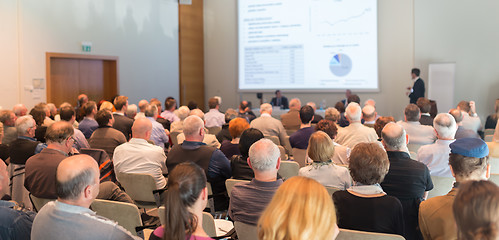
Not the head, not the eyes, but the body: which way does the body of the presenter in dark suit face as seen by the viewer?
to the viewer's left

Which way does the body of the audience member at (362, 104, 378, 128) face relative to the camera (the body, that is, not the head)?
away from the camera

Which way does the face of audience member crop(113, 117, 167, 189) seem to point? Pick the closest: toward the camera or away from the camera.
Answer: away from the camera

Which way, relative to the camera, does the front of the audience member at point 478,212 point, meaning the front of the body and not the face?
away from the camera

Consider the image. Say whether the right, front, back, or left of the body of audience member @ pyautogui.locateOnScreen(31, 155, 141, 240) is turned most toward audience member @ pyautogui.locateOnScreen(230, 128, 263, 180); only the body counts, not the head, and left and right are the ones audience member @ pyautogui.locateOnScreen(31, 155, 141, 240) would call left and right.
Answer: front

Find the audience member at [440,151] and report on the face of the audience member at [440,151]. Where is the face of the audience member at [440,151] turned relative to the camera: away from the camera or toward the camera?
away from the camera

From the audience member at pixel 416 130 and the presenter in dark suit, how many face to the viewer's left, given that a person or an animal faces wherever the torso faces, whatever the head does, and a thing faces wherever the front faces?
1

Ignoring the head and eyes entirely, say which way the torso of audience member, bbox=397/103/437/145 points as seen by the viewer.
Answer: away from the camera

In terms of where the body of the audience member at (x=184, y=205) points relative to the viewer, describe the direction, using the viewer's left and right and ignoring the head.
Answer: facing away from the viewer and to the right of the viewer

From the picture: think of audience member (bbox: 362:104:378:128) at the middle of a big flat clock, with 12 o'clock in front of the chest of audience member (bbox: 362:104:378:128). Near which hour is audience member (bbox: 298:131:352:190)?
audience member (bbox: 298:131:352:190) is roughly at 6 o'clock from audience member (bbox: 362:104:378:128).

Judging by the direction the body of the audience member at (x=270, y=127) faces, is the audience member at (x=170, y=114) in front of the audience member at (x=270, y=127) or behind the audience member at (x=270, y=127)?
in front

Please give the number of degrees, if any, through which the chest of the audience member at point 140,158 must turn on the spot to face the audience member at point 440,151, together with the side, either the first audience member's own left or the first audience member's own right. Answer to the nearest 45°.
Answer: approximately 90° to the first audience member's own right

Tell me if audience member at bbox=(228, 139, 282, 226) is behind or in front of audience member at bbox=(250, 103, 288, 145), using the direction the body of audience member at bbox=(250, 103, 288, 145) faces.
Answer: behind

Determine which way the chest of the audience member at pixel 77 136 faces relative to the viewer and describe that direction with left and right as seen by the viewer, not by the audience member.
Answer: facing away from the viewer and to the right of the viewer
